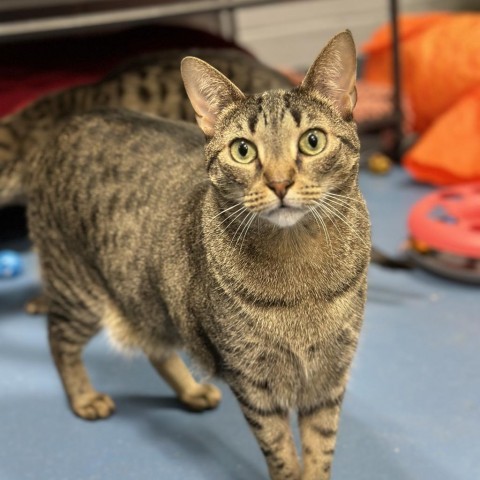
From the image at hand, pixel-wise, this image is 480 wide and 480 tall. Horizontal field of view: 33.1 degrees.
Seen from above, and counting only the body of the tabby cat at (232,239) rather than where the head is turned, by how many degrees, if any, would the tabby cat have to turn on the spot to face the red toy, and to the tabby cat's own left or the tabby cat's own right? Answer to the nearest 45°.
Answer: approximately 90° to the tabby cat's own left

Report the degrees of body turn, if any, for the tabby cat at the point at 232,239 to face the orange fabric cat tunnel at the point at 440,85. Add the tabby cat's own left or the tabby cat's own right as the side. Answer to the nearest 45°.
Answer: approximately 90° to the tabby cat's own left

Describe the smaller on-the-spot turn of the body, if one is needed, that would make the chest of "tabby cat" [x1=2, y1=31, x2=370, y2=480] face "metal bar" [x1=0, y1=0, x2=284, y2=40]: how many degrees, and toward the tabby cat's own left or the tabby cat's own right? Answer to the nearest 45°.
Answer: approximately 135° to the tabby cat's own left

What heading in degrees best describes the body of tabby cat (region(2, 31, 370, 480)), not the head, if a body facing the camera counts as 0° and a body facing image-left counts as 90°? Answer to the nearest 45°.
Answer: approximately 315°

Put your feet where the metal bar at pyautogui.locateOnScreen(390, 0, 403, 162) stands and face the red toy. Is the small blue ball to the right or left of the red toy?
right

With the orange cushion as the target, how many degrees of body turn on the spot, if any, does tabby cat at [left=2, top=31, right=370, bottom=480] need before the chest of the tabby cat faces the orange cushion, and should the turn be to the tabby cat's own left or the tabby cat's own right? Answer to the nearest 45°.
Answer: approximately 90° to the tabby cat's own left

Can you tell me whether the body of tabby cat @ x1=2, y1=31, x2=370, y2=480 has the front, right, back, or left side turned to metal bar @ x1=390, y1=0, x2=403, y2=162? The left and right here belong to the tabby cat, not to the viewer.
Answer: left
